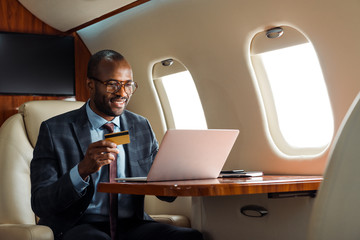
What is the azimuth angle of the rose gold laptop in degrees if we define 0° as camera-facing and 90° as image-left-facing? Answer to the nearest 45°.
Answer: approximately 135°

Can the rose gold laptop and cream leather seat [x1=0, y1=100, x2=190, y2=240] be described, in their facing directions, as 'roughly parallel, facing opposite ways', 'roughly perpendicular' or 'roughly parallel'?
roughly parallel, facing opposite ways

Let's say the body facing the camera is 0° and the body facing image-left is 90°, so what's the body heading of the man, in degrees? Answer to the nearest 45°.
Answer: approximately 315°

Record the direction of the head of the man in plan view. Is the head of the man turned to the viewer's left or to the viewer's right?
to the viewer's right

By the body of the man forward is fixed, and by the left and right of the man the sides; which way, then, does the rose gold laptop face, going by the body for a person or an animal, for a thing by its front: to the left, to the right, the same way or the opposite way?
the opposite way

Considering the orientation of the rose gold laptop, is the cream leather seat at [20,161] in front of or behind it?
in front

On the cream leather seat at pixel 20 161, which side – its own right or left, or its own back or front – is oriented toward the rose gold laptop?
front

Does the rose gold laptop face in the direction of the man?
yes

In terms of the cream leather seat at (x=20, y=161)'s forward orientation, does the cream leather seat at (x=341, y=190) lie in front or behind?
in front
